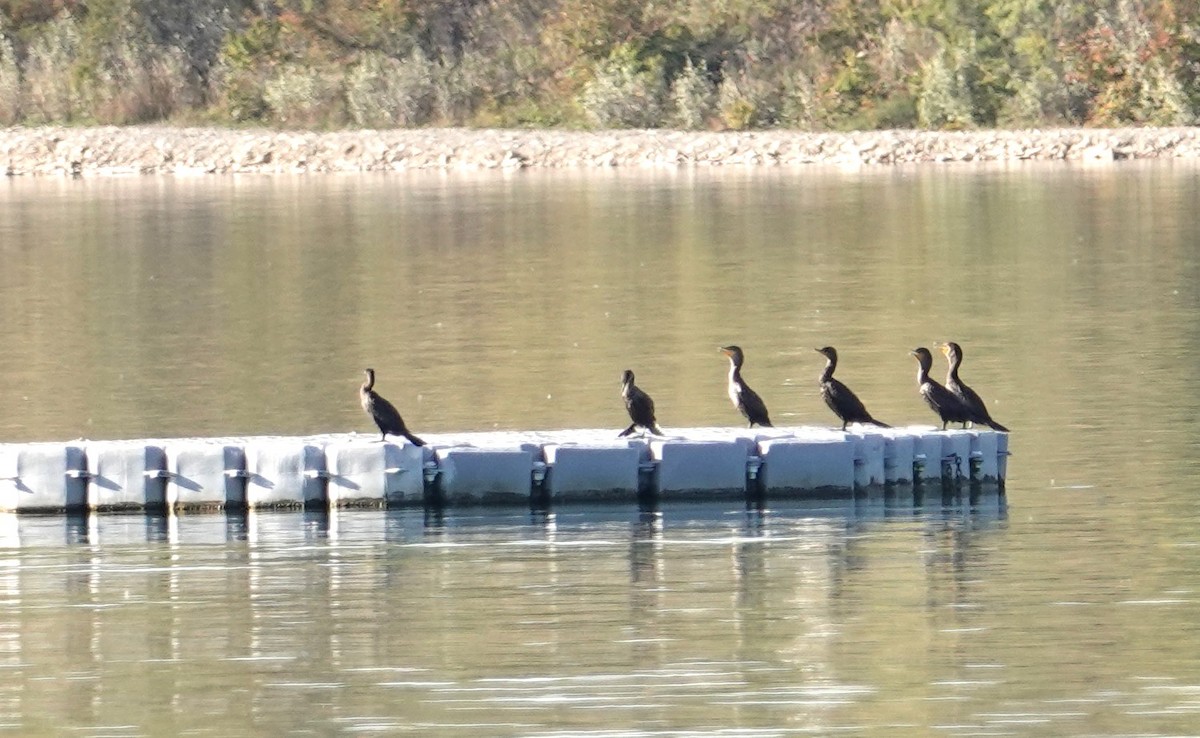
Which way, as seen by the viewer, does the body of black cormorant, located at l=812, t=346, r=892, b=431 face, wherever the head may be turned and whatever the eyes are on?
to the viewer's left

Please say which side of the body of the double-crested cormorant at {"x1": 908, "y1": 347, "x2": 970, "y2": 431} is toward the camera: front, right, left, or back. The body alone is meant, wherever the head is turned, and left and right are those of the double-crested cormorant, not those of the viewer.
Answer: left

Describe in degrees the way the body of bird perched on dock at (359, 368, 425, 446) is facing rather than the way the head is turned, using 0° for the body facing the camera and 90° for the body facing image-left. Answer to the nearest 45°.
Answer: approximately 90°

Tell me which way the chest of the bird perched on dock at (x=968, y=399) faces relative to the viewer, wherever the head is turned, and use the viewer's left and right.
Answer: facing to the left of the viewer

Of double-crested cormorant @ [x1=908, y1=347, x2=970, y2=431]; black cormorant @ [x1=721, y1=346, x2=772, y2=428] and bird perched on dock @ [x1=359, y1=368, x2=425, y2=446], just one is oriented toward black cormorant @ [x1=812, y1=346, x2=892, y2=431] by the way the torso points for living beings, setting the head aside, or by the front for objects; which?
the double-crested cormorant

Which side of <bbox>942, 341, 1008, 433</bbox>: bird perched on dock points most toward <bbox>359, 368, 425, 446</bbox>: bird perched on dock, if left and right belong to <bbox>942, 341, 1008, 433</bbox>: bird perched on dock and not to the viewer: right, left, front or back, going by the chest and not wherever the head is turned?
front

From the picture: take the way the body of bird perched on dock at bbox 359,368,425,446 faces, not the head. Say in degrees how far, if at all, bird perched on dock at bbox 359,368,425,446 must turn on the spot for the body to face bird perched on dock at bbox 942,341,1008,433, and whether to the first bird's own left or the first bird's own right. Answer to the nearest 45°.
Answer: approximately 180°

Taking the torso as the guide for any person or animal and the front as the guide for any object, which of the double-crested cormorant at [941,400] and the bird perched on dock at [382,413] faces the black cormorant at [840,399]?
the double-crested cormorant

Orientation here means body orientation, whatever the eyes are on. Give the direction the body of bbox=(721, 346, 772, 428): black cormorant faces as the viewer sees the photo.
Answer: to the viewer's left

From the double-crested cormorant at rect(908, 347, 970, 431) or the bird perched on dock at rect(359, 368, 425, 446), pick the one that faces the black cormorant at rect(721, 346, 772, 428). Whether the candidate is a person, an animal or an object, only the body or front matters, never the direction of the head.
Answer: the double-crested cormorant

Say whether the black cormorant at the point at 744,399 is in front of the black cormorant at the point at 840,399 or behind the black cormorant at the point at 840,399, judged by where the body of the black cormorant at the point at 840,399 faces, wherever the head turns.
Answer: in front

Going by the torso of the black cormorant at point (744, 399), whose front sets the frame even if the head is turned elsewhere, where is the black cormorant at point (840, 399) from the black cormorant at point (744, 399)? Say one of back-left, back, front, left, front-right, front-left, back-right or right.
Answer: back

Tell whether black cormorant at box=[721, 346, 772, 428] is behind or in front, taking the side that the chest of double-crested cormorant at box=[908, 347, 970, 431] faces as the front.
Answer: in front

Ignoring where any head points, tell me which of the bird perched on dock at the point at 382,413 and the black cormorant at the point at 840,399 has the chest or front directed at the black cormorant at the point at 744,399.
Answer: the black cormorant at the point at 840,399

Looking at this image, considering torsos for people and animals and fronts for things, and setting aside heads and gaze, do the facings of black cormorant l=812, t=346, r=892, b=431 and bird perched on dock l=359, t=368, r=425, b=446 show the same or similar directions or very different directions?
same or similar directions
